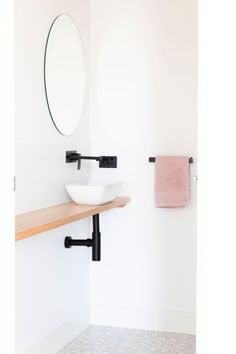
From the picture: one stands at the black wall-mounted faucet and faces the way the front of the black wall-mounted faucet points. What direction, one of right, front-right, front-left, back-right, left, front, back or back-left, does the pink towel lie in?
front

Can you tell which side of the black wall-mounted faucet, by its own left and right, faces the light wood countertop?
right

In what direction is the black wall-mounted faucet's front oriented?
to the viewer's right

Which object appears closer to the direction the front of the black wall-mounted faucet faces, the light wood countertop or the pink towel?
the pink towel
